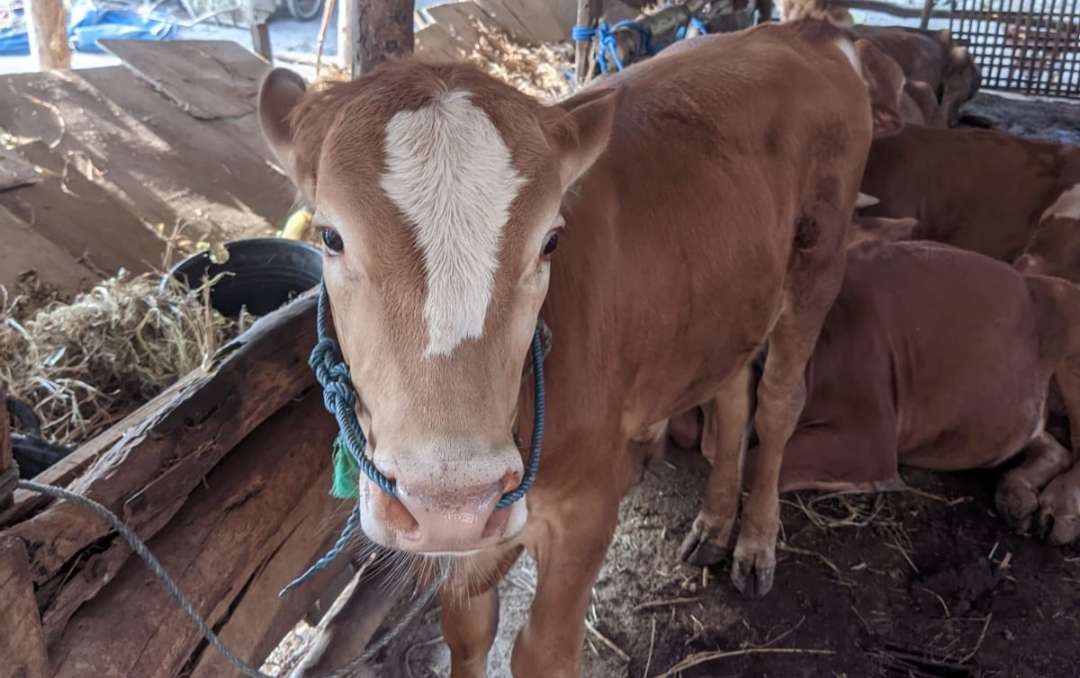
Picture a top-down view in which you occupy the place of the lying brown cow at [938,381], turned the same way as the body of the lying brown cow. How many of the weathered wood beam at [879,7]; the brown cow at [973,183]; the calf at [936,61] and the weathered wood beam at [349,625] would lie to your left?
3

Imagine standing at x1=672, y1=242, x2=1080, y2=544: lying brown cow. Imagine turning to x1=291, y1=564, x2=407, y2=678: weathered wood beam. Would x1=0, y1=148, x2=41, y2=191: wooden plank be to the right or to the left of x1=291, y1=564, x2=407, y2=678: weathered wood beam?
right

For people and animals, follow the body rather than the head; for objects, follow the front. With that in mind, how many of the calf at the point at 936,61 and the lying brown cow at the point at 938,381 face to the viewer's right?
2

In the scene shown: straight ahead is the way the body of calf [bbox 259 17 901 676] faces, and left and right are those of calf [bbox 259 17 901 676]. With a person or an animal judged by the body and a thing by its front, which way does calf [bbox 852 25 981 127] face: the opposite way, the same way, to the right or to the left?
to the left

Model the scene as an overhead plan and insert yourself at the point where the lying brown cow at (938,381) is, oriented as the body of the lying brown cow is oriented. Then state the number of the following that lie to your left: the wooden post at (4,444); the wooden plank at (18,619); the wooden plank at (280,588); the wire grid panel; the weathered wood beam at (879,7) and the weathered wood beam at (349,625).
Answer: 2

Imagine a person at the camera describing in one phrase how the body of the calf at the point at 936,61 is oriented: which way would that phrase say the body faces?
to the viewer's right

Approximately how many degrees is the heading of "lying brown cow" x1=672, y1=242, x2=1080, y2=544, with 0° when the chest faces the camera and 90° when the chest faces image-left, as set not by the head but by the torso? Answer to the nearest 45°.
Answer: approximately 270°

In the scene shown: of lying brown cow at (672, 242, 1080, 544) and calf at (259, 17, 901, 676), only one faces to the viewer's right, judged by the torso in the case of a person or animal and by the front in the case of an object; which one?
the lying brown cow

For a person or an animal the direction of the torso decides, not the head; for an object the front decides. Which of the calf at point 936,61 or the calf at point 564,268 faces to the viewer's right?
the calf at point 936,61

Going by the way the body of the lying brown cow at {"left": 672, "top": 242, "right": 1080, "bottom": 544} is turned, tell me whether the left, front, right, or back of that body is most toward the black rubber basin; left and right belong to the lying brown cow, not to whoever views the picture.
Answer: back

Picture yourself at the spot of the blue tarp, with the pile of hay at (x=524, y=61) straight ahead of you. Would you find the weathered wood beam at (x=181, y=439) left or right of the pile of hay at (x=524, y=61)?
right

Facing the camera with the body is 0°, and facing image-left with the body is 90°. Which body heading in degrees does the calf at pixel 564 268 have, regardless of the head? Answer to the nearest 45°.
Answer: approximately 45°

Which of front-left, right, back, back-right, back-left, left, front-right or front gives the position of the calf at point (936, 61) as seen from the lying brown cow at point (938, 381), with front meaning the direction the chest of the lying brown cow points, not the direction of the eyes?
left
